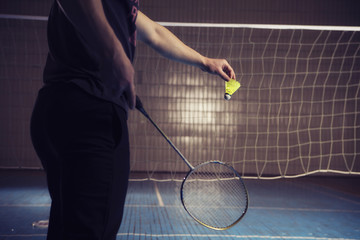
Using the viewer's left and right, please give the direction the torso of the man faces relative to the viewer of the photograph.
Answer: facing to the right of the viewer
